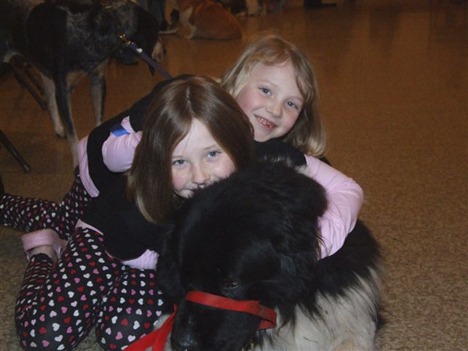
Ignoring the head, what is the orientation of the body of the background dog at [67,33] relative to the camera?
to the viewer's right

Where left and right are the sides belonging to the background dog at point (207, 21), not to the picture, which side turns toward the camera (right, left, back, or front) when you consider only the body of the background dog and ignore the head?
left

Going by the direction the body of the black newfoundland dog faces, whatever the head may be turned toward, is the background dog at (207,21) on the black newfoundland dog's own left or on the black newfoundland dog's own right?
on the black newfoundland dog's own right

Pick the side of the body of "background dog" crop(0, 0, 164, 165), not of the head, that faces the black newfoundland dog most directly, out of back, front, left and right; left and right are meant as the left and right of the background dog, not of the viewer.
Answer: right

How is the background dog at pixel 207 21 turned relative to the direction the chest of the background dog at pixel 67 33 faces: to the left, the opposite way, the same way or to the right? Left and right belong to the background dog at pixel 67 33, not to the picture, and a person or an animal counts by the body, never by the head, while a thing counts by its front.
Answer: the opposite way

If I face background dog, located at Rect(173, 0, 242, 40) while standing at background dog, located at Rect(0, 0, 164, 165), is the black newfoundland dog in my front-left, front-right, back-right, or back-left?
back-right

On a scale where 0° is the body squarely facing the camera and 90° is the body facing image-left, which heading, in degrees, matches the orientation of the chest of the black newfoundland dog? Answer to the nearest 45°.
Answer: approximately 45°
